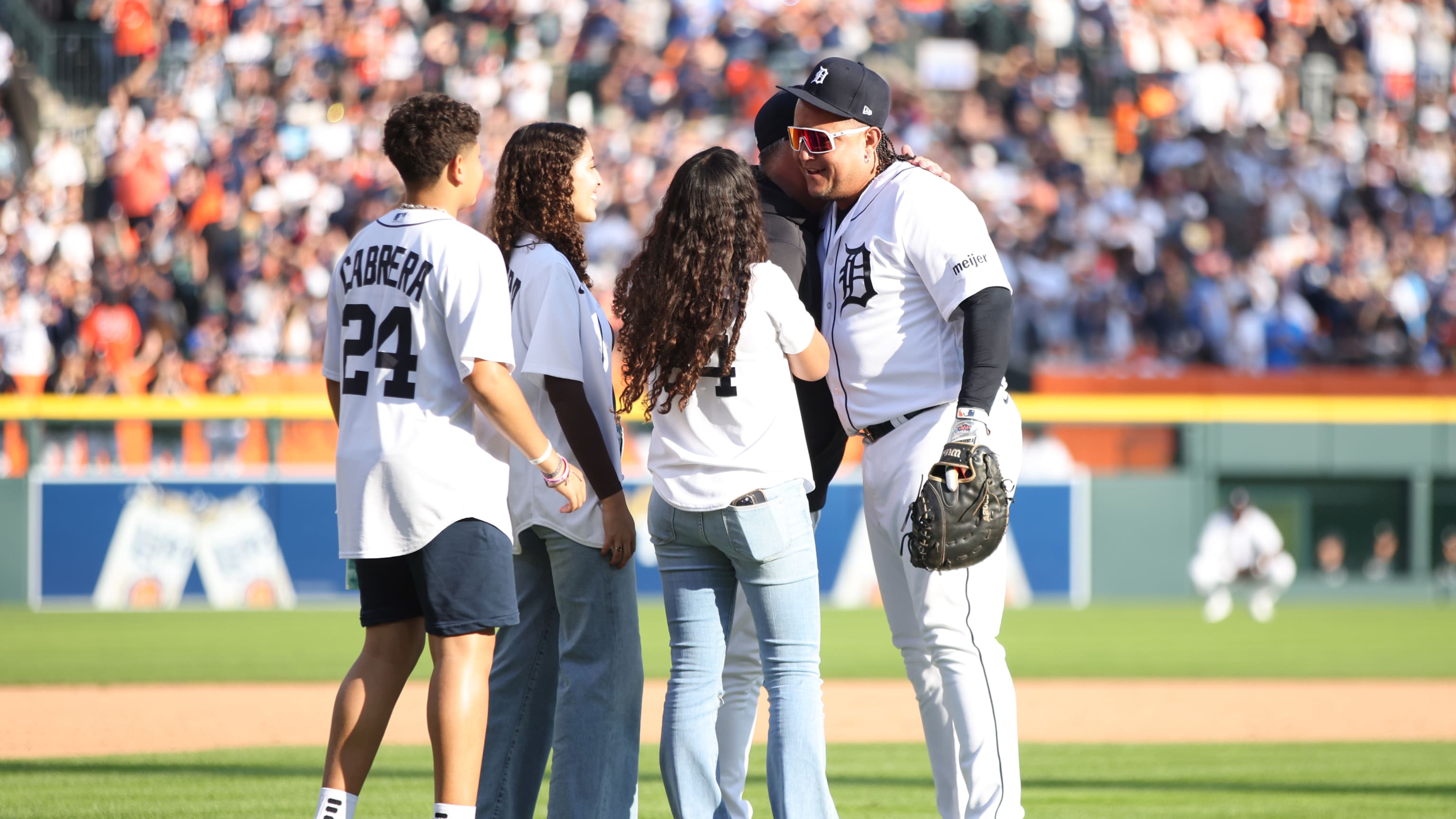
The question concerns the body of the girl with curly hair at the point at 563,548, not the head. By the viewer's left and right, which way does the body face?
facing to the right of the viewer

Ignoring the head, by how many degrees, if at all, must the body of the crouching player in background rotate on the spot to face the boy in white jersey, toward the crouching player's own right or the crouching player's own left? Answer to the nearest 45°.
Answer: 0° — they already face them

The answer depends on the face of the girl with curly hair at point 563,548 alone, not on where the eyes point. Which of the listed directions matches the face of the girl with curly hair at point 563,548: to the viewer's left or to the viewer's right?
to the viewer's right

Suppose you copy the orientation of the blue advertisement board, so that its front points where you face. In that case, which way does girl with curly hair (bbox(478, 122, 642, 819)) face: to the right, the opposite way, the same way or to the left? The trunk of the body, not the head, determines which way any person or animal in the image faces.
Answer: to the left

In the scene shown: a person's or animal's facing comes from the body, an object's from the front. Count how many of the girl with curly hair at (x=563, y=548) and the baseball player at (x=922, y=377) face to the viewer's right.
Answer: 1

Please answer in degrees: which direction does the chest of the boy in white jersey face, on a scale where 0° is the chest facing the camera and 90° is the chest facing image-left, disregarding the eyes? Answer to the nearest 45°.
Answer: approximately 225°

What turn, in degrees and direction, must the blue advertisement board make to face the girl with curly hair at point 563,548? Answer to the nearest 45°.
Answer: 0° — it already faces them

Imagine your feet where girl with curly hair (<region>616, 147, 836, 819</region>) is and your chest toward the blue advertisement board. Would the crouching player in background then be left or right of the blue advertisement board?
right

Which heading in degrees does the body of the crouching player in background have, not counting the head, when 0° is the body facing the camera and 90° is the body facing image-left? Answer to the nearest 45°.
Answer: approximately 0°

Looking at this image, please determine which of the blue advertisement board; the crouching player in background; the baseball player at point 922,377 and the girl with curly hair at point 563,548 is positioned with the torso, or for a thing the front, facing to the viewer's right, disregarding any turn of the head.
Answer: the girl with curly hair

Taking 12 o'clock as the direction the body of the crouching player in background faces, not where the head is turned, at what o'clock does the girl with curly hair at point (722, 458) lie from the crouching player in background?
The girl with curly hair is roughly at 12 o'clock from the crouching player in background.
